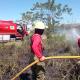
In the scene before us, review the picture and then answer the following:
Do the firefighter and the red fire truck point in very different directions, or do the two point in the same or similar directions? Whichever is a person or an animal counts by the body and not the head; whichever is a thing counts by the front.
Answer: same or similar directions
